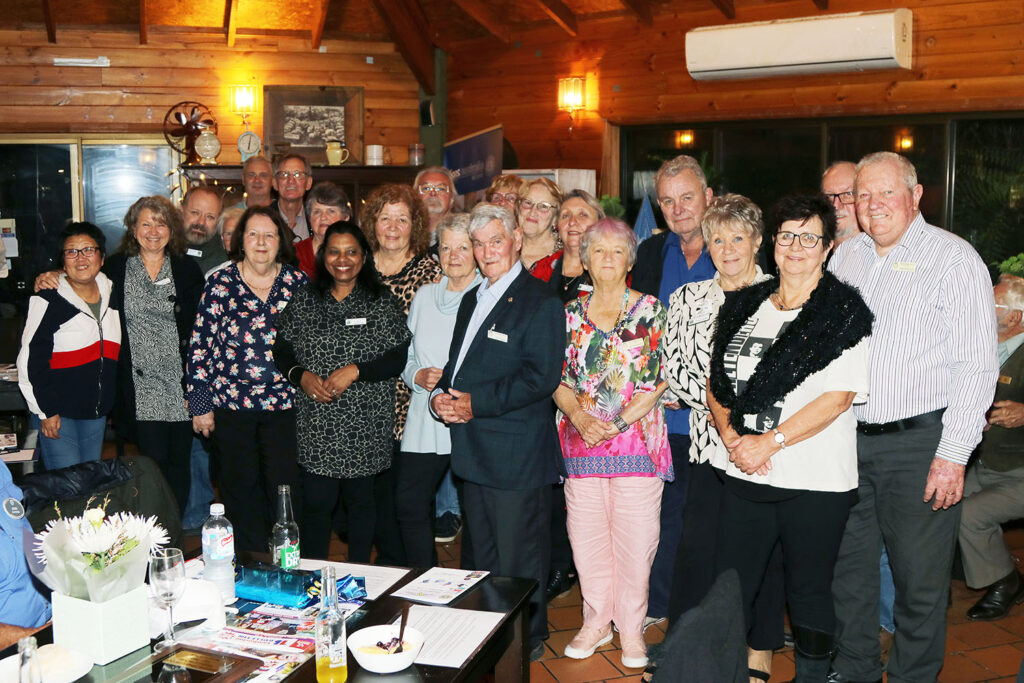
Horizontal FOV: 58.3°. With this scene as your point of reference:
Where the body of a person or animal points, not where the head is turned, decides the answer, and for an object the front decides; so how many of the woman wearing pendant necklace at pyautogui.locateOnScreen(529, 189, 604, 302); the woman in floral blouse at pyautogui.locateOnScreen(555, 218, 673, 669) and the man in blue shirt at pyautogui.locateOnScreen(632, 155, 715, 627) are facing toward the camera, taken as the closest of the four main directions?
3

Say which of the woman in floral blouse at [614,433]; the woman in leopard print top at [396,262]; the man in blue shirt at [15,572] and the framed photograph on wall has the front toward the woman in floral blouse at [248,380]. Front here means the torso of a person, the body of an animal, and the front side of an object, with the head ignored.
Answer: the framed photograph on wall

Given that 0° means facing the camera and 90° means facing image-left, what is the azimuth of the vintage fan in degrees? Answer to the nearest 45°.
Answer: approximately 0°

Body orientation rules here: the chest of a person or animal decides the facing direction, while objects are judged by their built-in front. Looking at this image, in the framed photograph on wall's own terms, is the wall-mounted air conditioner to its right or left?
on its left

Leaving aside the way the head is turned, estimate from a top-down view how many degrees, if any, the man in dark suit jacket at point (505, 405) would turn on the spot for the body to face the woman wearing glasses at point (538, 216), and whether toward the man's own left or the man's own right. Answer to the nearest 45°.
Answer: approximately 135° to the man's own right

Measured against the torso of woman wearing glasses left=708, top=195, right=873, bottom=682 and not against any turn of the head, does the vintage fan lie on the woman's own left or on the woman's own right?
on the woman's own right

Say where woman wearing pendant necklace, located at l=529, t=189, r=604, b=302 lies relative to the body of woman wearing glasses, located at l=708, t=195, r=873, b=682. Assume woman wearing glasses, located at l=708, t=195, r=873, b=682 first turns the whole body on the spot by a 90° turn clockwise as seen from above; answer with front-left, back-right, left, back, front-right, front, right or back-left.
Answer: front

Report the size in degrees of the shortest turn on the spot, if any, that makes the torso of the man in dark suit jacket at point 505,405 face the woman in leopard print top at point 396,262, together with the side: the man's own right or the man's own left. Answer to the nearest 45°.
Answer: approximately 90° to the man's own right

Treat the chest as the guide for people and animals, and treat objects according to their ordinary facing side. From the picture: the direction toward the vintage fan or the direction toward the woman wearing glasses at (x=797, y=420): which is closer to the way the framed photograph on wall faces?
the woman wearing glasses

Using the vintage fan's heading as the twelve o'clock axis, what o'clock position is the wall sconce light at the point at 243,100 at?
The wall sconce light is roughly at 9 o'clock from the vintage fan.

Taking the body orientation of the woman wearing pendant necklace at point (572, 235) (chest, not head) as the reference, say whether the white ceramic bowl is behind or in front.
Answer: in front
